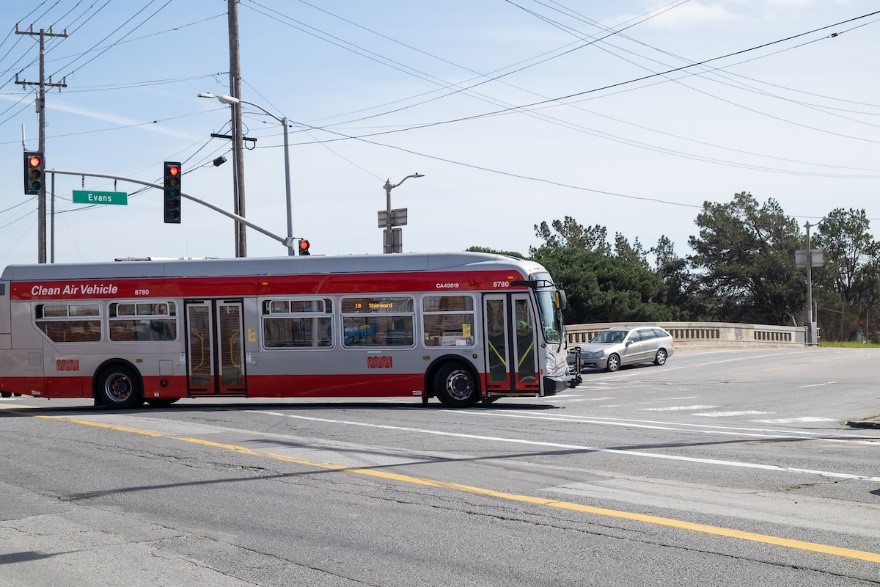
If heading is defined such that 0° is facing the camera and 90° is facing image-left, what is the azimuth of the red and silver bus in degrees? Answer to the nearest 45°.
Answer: approximately 270°
